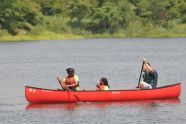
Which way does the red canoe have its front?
to the viewer's left

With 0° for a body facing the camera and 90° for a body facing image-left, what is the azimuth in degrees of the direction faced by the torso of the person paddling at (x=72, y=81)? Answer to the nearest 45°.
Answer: approximately 45°

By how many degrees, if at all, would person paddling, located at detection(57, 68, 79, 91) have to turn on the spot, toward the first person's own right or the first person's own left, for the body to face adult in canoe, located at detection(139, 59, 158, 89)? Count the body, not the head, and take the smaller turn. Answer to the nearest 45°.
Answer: approximately 135° to the first person's own left

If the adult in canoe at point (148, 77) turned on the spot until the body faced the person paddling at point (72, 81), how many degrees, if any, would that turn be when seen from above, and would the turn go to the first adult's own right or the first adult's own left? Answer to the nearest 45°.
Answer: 0° — they already face them

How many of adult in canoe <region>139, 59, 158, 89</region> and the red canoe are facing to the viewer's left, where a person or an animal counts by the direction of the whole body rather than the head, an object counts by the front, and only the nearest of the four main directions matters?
2

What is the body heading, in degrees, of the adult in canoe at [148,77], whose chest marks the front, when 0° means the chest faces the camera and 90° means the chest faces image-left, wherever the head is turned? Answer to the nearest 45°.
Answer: approximately 90°
